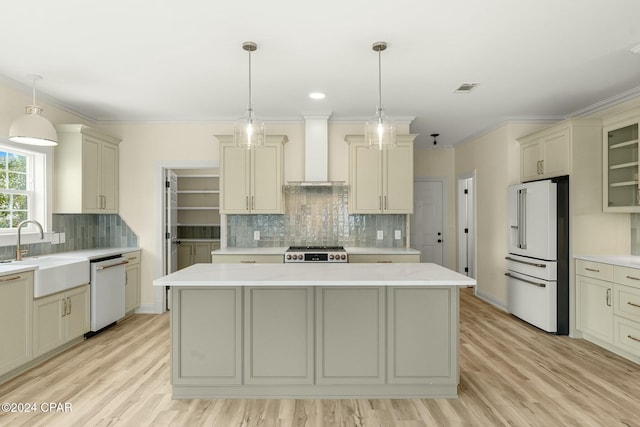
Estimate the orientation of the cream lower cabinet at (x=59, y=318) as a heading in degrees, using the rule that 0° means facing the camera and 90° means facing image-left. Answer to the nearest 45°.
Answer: approximately 315°

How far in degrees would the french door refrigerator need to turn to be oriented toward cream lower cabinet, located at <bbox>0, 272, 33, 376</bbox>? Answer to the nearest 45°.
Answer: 0° — it already faces it

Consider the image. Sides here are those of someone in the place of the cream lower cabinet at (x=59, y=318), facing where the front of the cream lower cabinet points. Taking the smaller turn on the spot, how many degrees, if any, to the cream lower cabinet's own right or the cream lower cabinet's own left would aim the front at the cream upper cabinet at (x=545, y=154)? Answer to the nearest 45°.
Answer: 0° — it already faces it

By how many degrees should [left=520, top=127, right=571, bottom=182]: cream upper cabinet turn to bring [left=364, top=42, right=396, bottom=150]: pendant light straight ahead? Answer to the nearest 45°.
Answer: approximately 45° to its left

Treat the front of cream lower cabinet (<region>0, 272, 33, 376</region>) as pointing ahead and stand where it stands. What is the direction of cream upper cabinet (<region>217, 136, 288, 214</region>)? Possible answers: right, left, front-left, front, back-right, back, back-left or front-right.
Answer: front-left

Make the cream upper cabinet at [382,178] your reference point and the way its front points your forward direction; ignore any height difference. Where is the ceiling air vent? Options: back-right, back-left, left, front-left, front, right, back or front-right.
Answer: front-left

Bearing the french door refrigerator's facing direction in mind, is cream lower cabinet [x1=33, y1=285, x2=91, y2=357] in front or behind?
in front

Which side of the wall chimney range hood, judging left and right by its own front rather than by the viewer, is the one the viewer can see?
front

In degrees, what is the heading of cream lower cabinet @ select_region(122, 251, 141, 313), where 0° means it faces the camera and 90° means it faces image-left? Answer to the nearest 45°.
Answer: approximately 315°

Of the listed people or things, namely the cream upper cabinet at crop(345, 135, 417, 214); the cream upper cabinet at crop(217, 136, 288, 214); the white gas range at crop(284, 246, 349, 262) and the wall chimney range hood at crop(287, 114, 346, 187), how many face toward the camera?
4

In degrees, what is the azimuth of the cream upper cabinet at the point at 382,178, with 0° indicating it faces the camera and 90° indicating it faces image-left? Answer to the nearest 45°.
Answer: approximately 0°

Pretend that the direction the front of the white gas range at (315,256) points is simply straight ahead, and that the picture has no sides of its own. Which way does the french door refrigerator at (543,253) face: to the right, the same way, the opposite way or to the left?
to the right

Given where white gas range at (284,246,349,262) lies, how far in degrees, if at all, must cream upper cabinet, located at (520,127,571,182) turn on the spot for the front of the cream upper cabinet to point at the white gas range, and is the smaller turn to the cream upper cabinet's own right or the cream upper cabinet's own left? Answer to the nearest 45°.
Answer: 0° — it already faces it

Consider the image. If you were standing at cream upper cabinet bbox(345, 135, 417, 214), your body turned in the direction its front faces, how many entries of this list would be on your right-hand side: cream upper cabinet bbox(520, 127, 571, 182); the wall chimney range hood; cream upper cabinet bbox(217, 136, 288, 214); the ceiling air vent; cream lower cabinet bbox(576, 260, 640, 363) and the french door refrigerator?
2

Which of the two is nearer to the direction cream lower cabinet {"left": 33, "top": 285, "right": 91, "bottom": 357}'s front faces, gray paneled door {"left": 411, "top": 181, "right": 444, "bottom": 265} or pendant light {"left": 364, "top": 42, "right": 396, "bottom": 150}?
the pendant light

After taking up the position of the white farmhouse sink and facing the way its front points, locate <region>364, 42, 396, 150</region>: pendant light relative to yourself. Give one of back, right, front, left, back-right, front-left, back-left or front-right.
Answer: front

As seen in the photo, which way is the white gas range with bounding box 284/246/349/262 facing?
toward the camera
